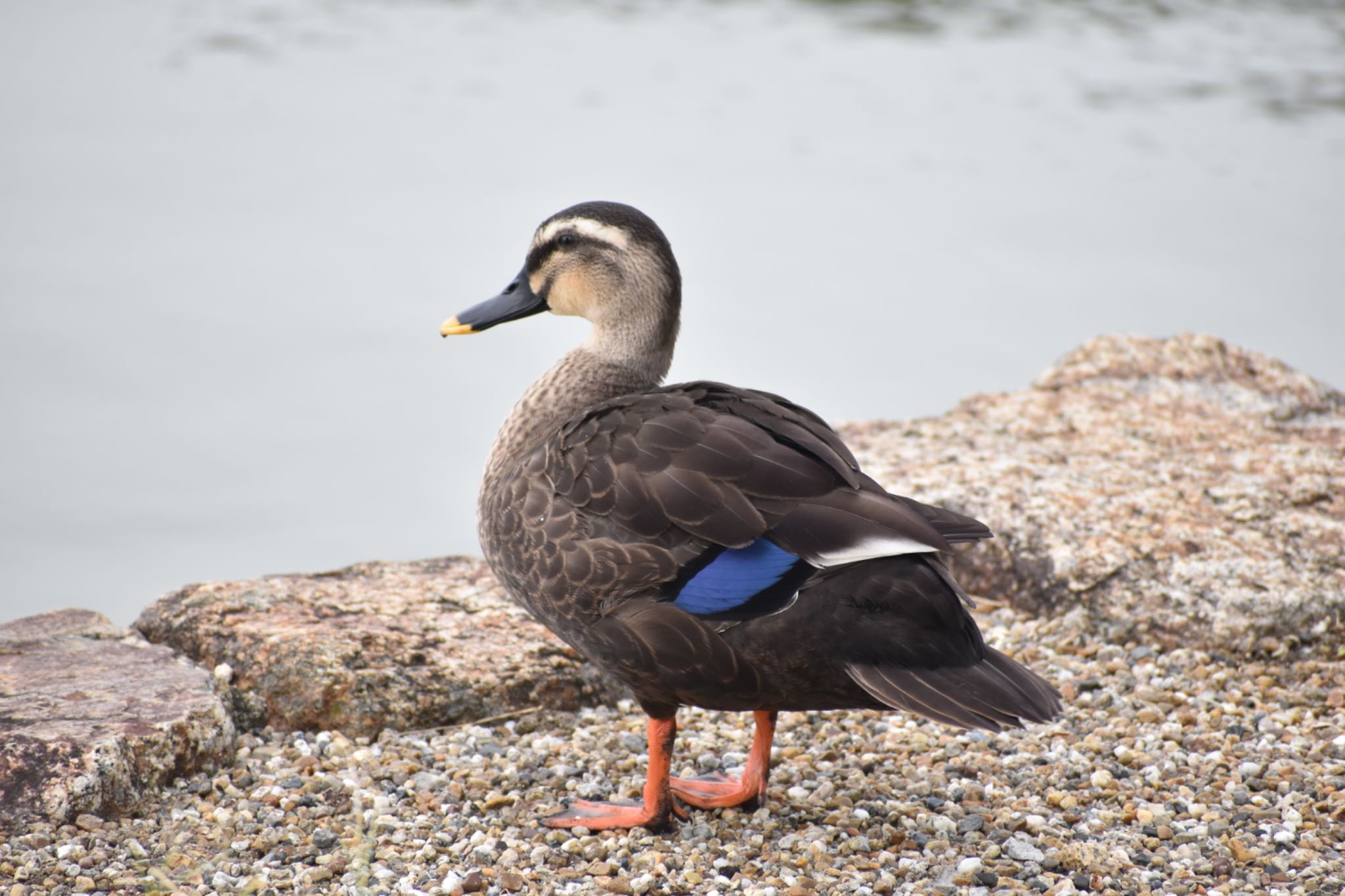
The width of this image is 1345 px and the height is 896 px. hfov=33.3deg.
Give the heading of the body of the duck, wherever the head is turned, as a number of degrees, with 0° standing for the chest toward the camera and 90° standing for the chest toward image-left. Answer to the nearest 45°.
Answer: approximately 90°

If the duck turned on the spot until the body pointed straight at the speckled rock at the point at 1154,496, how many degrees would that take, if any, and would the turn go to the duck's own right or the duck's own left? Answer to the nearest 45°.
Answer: approximately 135° to the duck's own right

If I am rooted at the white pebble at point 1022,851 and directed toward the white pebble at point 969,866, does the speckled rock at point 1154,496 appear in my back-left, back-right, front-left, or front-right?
back-right

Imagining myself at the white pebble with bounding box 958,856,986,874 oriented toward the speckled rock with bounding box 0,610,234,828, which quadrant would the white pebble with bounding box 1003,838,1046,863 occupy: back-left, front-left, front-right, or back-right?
back-right

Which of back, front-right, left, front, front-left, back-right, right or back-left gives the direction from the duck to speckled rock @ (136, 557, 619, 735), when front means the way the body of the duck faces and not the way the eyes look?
front-right

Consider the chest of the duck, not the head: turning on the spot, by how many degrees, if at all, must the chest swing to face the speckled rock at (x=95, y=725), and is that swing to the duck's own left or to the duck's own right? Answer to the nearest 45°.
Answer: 0° — it already faces it
